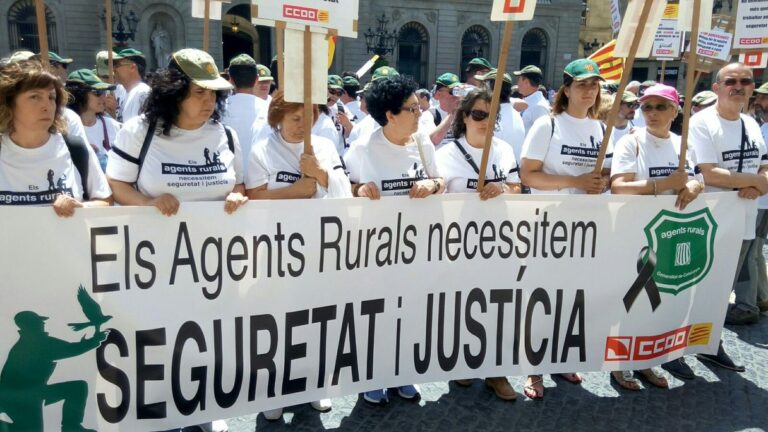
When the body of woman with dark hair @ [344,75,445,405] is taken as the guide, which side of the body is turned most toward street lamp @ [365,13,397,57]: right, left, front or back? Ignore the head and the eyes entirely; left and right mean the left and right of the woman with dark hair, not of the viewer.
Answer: back

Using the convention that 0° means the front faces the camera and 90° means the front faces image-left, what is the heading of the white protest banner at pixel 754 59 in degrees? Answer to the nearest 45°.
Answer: approximately 0°

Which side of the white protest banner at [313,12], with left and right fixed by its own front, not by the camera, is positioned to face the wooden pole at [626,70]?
left

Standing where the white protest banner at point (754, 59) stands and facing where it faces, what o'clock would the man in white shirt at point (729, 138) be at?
The man in white shirt is roughly at 12 o'clock from the white protest banner.

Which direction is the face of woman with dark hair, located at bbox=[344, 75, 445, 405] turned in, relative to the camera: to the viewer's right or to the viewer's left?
to the viewer's right

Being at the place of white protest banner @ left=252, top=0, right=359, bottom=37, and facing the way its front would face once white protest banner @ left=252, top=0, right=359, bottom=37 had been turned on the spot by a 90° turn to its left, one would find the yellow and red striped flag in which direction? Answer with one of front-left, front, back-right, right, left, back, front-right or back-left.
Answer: front-left
